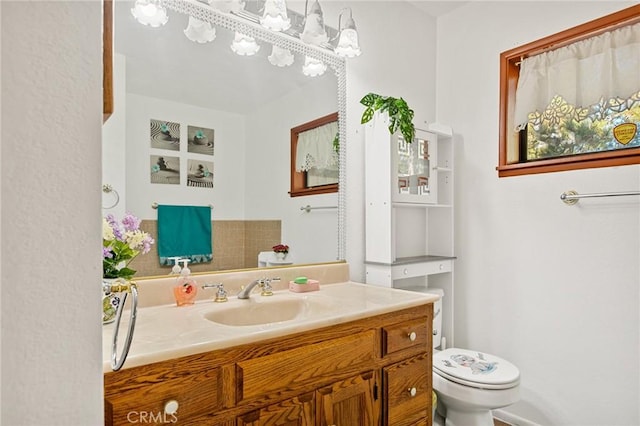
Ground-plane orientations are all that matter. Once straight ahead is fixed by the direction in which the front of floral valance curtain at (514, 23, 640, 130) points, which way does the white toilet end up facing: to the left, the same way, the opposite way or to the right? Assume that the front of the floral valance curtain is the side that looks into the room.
to the left

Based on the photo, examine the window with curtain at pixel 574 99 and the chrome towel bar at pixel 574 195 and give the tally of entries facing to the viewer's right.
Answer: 0

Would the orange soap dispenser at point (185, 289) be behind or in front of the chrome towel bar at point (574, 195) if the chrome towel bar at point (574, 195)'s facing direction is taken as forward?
in front

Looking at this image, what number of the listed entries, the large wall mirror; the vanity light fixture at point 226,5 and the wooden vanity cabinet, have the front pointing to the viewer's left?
0

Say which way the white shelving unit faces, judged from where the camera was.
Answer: facing the viewer and to the right of the viewer

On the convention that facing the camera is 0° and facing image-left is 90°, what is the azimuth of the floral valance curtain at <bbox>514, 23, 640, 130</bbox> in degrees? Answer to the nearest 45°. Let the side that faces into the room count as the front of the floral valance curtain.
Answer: approximately 45°

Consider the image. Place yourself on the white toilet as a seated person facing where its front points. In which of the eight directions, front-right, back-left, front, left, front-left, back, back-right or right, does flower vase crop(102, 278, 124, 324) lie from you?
right

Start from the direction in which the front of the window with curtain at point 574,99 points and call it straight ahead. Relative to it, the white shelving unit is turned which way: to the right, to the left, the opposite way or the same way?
to the left

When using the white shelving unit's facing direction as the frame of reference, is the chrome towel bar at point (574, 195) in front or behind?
in front

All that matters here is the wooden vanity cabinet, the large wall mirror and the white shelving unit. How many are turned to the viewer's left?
0

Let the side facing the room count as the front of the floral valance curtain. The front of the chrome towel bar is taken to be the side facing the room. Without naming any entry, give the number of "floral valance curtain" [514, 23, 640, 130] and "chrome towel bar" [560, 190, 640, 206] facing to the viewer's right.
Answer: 0

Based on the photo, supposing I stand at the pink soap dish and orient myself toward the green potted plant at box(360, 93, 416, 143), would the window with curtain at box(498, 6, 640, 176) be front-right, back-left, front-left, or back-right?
front-right
